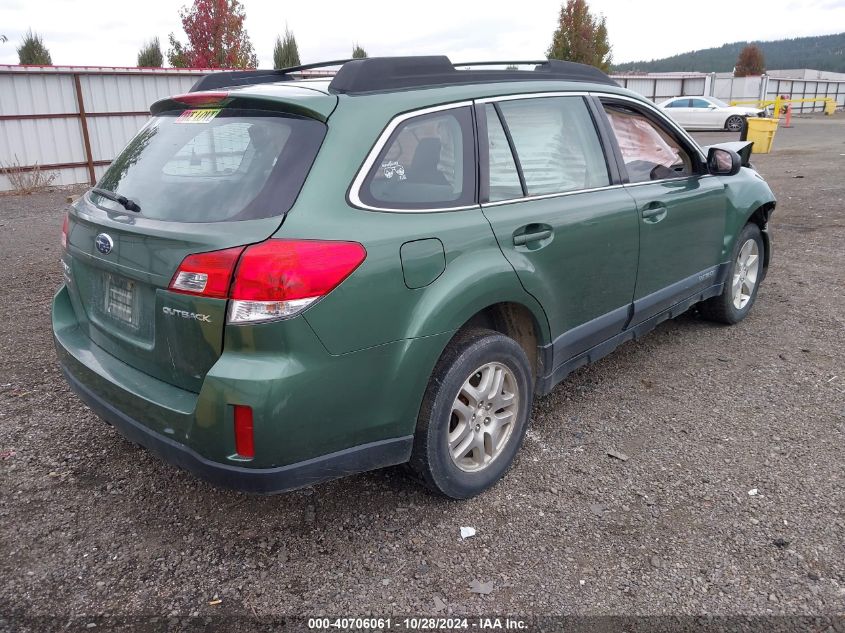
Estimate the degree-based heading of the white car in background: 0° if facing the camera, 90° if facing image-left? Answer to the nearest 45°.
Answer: approximately 270°

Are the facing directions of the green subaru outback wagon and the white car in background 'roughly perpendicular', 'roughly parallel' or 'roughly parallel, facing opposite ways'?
roughly perpendicular

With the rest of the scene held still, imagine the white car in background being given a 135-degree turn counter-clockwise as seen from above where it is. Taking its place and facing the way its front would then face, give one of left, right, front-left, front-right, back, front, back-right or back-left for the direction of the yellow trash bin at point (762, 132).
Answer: back-left

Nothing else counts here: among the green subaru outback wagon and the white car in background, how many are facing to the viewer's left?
0

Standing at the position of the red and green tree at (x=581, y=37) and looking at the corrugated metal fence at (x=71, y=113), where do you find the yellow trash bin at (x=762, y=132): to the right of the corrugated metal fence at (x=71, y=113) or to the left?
left

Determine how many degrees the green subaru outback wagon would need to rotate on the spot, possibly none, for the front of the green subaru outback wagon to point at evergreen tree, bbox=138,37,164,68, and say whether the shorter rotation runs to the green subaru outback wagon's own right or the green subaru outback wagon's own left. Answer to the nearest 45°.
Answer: approximately 45° to the green subaru outback wagon's own left

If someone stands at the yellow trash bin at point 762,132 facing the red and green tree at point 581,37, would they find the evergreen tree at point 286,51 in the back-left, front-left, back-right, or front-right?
front-left

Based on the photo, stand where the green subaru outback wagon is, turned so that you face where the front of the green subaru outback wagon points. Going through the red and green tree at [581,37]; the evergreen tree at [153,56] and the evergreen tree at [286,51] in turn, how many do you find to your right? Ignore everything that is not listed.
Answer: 0

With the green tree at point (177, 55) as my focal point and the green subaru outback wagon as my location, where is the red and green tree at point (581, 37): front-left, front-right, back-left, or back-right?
front-right

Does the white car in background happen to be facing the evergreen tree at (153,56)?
no

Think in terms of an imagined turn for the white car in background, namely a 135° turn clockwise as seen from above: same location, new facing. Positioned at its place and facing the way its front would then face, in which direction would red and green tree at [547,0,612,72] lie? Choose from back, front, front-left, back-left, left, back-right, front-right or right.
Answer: right

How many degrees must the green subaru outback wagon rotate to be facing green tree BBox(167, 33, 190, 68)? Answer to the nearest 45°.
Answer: approximately 45° to its left

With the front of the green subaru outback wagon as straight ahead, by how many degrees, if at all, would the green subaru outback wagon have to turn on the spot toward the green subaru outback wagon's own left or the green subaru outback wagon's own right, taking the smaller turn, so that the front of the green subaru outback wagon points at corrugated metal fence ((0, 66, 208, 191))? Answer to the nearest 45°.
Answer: approximately 90° to the green subaru outback wagon's own left

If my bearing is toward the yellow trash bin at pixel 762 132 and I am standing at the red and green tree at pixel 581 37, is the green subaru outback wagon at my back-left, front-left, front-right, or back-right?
front-right

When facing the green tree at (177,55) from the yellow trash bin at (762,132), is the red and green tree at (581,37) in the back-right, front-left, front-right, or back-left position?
front-right

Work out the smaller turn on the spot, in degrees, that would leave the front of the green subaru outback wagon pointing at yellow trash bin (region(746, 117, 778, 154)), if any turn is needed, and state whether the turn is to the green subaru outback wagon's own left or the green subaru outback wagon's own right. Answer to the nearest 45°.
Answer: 0° — it already faces it

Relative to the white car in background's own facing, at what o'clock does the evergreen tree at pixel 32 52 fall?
The evergreen tree is roughly at 5 o'clock from the white car in background.

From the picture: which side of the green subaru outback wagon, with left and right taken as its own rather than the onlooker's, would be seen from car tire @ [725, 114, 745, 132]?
front

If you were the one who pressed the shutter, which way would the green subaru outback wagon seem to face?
facing away from the viewer and to the right of the viewer
